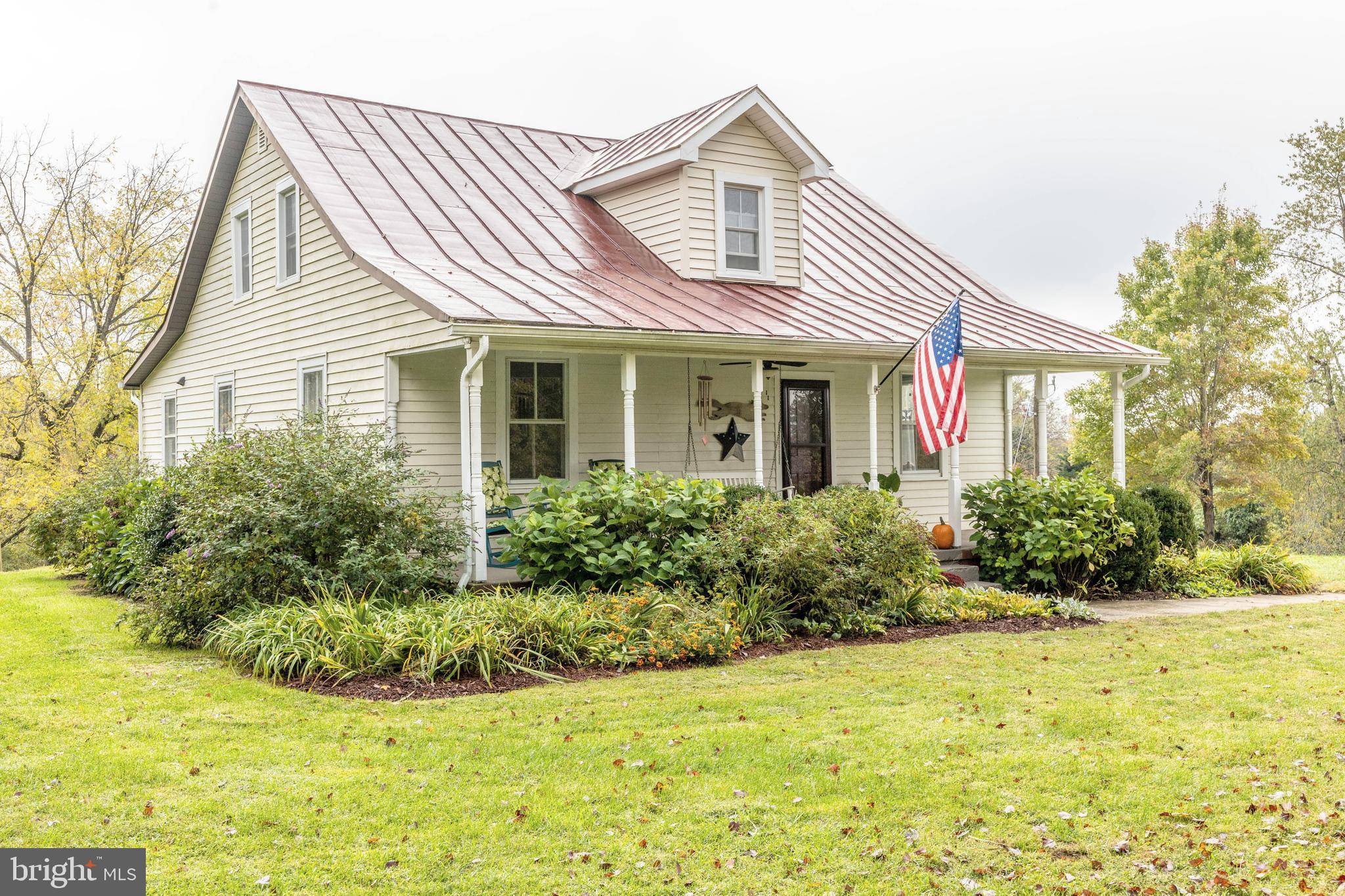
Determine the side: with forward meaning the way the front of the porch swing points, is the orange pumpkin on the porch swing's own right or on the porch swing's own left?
on the porch swing's own left

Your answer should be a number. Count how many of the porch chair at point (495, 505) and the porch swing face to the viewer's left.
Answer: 0

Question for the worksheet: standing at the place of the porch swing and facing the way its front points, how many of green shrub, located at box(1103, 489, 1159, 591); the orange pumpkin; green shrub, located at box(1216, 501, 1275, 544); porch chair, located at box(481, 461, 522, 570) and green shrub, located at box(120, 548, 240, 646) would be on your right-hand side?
2

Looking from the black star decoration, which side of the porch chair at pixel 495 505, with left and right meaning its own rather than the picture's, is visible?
left

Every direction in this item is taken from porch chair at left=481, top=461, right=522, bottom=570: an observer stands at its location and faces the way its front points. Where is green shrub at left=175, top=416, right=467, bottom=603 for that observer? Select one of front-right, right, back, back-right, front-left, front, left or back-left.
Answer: right

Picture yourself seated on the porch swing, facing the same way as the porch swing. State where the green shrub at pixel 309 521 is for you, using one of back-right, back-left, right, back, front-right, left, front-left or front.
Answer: right

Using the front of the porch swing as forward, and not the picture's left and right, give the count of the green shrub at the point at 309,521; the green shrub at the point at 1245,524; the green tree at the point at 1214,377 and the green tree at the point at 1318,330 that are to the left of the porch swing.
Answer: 3

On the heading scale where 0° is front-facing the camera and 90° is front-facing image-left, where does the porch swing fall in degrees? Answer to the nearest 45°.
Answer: approximately 315°

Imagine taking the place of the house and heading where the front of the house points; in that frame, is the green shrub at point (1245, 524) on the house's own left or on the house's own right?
on the house's own left

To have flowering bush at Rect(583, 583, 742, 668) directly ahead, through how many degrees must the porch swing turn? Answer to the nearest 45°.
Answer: approximately 45° to its right

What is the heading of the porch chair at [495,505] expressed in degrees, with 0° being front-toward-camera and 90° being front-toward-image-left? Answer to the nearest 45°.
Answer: approximately 315°

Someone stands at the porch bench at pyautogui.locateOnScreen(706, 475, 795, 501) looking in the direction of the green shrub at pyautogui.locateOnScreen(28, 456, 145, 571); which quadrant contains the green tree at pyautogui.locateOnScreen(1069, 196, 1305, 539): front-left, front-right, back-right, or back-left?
back-right

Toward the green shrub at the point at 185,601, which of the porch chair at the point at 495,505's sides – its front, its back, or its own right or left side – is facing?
right

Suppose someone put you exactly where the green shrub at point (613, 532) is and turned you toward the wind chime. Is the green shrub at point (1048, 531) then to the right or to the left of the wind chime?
right

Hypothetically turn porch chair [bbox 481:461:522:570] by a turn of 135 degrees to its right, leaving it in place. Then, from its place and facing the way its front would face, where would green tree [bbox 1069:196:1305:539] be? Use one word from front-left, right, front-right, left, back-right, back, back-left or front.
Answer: back-right
